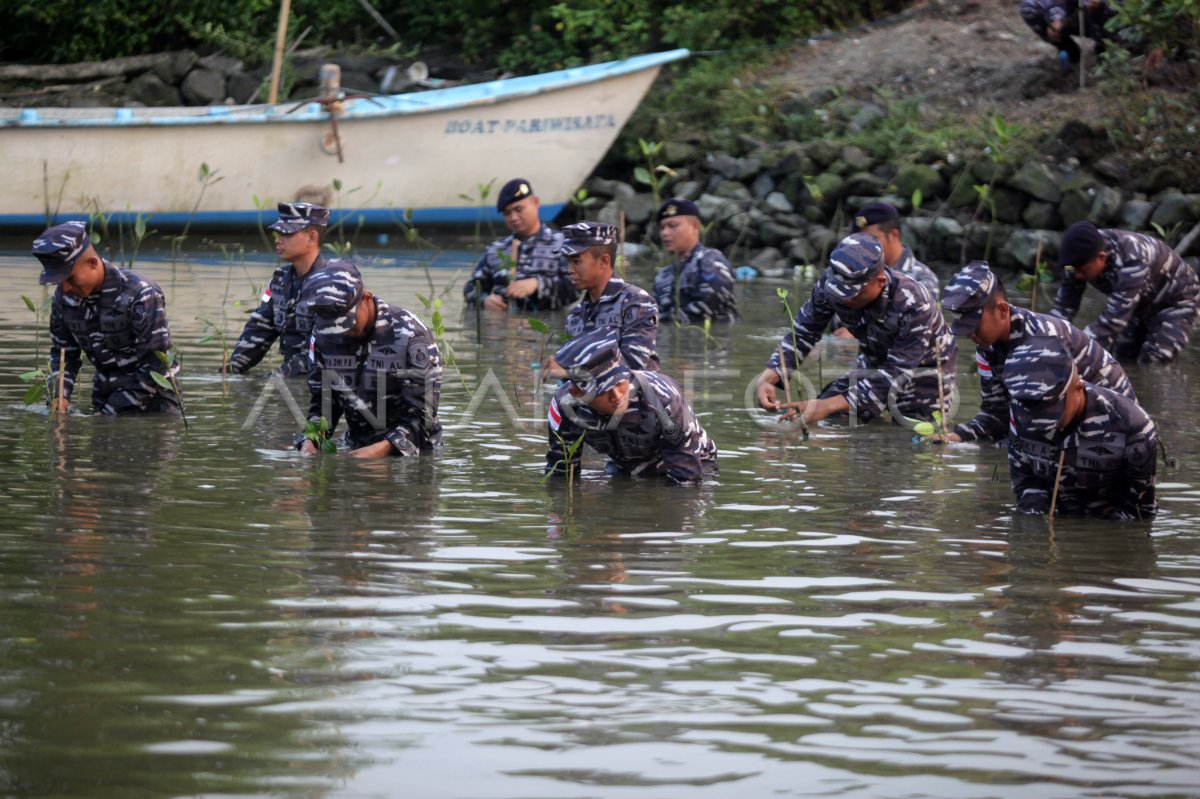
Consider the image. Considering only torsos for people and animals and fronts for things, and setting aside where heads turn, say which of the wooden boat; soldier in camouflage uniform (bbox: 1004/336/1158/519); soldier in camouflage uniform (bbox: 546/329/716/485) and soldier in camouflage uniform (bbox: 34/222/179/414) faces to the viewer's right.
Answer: the wooden boat

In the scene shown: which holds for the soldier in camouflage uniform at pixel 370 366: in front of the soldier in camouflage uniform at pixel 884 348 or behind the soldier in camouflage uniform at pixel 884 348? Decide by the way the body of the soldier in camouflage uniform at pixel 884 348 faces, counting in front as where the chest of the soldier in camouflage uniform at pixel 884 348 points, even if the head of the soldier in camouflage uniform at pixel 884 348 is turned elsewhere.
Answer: in front

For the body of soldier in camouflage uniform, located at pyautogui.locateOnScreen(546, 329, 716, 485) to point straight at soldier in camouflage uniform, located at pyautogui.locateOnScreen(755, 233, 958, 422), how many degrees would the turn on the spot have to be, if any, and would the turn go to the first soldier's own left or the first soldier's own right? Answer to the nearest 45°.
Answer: approximately 180°

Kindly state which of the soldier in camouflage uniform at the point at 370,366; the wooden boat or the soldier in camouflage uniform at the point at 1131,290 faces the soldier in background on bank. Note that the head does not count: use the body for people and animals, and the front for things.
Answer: the wooden boat

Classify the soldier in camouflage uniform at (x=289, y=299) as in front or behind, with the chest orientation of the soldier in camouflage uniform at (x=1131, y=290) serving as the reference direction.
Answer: in front

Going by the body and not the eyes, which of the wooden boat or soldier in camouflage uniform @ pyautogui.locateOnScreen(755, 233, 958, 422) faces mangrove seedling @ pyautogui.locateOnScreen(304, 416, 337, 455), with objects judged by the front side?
the soldier in camouflage uniform

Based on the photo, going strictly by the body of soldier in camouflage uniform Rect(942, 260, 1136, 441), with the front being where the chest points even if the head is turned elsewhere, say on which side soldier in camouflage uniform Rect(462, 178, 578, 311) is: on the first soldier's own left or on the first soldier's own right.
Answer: on the first soldier's own right

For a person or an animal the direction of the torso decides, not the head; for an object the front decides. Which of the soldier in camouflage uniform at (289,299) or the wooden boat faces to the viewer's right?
the wooden boat

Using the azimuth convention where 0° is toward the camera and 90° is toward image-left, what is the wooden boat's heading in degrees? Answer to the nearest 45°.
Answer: approximately 270°
